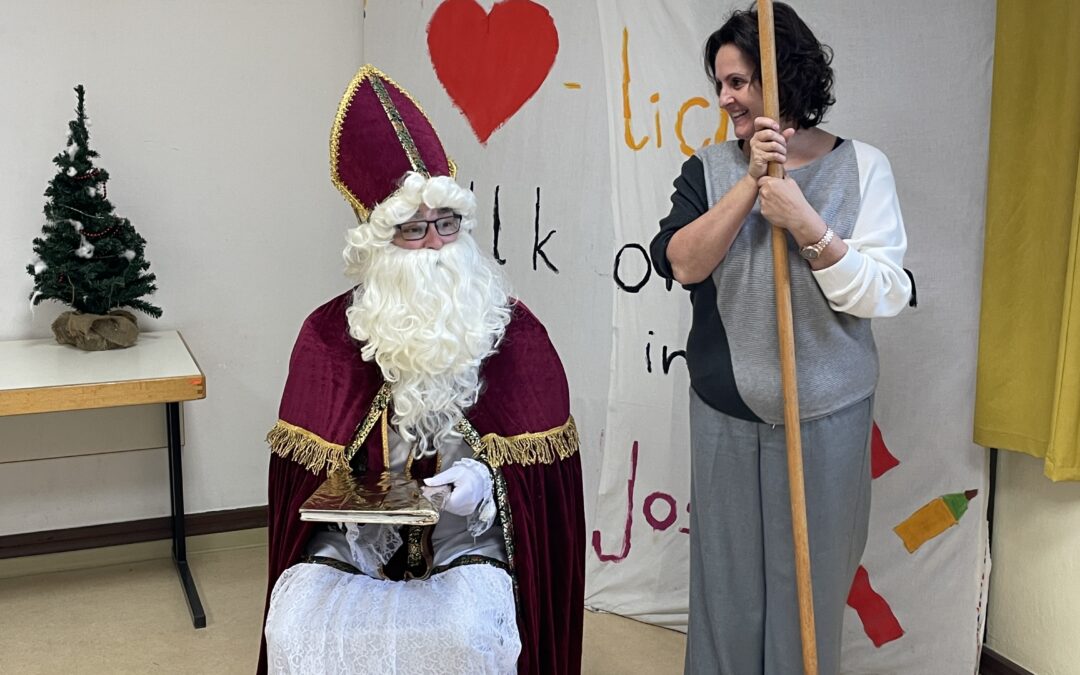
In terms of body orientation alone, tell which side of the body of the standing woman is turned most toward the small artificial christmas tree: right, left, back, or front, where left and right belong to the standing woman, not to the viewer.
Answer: right

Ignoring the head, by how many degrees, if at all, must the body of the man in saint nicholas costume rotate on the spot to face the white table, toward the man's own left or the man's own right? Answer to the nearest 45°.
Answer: approximately 135° to the man's own right

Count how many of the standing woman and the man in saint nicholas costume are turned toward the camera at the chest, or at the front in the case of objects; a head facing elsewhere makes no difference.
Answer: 2

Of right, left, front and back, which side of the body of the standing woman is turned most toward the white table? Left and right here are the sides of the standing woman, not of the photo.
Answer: right

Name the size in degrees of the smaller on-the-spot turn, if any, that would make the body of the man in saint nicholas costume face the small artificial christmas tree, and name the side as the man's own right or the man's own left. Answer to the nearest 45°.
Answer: approximately 135° to the man's own right

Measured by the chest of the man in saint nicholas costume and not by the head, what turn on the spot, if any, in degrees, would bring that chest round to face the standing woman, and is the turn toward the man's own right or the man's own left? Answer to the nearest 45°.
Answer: approximately 90° to the man's own left

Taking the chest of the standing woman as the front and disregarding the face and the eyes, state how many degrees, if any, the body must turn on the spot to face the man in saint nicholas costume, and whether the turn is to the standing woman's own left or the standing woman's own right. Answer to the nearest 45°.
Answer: approximately 90° to the standing woman's own right

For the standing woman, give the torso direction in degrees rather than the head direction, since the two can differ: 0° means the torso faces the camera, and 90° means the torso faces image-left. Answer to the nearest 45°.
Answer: approximately 0°

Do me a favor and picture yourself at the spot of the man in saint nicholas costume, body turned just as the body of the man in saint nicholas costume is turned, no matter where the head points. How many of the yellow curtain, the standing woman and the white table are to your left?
2

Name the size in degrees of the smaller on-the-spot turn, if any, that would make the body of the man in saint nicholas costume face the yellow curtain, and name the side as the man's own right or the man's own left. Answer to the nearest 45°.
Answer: approximately 90° to the man's own left

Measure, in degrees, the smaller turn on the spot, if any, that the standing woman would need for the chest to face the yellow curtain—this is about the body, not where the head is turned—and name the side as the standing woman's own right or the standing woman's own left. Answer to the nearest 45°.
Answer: approximately 135° to the standing woman's own left
